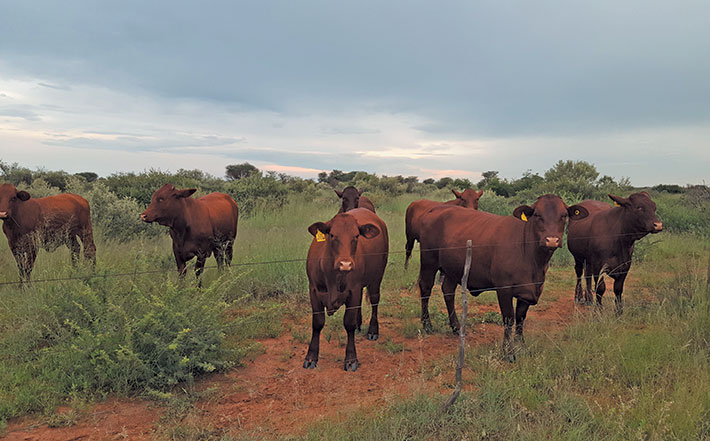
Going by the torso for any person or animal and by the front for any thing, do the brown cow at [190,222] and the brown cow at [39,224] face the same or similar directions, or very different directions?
same or similar directions

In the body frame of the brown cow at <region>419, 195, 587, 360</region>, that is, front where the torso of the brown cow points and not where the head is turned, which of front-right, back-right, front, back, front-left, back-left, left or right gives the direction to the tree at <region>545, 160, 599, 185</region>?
back-left

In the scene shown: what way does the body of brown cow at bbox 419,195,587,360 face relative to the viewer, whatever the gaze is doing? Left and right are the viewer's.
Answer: facing the viewer and to the right of the viewer

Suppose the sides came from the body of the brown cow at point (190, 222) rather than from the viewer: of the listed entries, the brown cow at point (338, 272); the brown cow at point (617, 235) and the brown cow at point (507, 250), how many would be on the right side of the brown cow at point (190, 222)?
0

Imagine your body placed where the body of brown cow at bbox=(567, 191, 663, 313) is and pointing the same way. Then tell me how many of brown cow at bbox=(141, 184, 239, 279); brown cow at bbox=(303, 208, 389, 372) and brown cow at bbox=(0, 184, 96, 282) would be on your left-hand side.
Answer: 0

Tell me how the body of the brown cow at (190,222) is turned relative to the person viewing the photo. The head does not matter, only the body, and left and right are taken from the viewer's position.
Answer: facing the viewer and to the left of the viewer

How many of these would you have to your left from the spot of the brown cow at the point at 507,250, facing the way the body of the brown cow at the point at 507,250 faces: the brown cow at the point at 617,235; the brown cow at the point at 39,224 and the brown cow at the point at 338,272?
1

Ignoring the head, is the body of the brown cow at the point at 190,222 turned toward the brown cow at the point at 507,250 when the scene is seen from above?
no

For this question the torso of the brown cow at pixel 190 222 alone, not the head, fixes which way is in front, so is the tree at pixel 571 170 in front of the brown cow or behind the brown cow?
behind

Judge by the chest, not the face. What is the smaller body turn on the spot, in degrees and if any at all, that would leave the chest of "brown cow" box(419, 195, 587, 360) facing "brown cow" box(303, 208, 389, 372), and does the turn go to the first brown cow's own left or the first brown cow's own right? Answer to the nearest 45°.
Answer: approximately 90° to the first brown cow's own right
